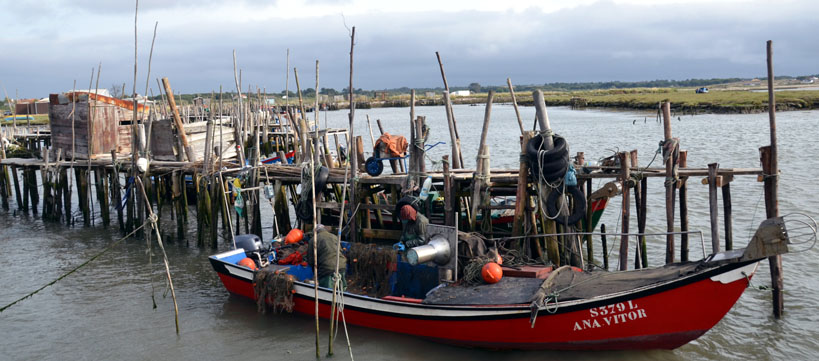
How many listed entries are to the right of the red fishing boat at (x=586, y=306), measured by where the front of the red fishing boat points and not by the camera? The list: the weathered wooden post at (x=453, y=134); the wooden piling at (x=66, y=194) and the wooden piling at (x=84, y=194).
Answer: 0

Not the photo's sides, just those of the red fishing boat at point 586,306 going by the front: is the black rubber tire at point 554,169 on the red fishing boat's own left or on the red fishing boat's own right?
on the red fishing boat's own left

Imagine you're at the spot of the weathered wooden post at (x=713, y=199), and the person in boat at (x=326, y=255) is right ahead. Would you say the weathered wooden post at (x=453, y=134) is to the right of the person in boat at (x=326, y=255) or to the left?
right

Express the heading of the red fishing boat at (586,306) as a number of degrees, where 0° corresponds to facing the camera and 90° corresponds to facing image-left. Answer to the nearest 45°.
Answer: approximately 270°

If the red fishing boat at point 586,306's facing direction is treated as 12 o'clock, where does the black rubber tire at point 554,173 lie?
The black rubber tire is roughly at 9 o'clock from the red fishing boat.

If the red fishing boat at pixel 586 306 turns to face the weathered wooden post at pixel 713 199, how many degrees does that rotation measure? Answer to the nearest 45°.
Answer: approximately 45° to its left

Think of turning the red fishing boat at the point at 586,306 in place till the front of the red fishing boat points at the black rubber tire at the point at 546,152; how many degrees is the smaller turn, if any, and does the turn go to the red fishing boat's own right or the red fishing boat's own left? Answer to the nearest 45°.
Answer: approximately 90° to the red fishing boat's own left

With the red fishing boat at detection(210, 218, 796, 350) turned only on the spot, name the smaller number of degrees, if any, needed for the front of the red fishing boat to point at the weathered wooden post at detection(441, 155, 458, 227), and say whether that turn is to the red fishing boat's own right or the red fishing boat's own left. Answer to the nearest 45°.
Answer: approximately 135° to the red fishing boat's own left

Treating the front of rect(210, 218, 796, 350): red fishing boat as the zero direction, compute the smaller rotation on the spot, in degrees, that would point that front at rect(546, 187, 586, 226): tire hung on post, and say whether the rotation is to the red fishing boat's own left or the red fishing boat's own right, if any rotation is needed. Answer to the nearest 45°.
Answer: approximately 90° to the red fishing boat's own left

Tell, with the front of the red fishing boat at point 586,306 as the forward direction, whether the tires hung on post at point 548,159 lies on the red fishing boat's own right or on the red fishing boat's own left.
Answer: on the red fishing boat's own left

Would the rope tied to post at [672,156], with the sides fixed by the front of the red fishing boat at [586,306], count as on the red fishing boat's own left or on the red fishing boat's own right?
on the red fishing boat's own left

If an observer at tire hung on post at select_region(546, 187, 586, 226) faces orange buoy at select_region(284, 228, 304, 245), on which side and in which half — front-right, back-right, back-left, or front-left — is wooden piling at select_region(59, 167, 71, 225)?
front-right

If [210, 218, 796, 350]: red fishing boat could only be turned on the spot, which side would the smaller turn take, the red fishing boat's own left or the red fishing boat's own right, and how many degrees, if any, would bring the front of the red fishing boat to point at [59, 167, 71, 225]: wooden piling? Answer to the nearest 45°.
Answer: approximately 135° to the red fishing boat's own left

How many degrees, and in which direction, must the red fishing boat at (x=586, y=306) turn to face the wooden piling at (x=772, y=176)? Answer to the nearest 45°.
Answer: approximately 45° to its left
